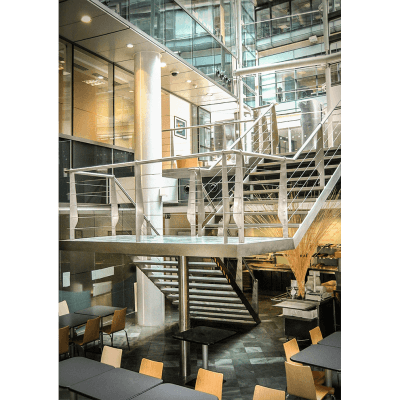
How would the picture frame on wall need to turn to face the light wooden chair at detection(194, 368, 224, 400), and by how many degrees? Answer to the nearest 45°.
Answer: approximately 45° to its right

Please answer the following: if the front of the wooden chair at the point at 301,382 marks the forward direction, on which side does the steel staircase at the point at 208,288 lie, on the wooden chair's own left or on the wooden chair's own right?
on the wooden chair's own left

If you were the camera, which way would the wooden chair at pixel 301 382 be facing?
facing away from the viewer and to the right of the viewer
